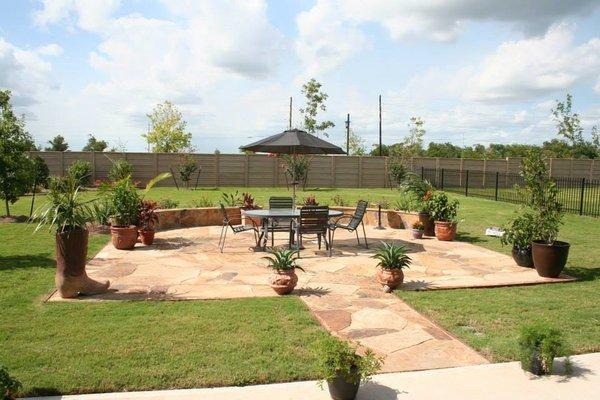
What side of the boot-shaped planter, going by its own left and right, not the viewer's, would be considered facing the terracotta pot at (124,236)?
left

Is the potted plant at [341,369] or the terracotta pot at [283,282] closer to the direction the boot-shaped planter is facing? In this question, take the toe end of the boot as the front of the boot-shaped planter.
the terracotta pot

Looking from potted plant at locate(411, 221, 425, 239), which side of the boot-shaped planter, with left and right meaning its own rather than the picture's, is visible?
front

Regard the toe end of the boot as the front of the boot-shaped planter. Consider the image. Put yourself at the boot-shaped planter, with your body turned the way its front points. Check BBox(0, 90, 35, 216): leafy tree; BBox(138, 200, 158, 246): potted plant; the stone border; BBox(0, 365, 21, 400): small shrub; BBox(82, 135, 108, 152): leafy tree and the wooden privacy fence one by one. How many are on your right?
1

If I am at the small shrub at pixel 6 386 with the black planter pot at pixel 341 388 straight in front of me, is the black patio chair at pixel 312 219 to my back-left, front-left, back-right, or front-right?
front-left

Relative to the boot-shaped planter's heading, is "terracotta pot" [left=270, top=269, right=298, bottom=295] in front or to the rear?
in front

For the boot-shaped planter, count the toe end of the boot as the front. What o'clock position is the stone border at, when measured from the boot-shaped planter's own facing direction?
The stone border is roughly at 10 o'clock from the boot-shaped planter.

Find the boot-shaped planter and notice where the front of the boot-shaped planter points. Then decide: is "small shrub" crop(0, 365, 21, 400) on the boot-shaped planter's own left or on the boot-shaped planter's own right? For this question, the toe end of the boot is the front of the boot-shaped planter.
on the boot-shaped planter's own right

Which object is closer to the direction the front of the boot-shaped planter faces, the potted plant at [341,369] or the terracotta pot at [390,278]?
the terracotta pot

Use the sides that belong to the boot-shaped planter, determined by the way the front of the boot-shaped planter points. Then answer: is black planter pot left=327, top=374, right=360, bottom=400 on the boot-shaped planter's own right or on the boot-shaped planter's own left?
on the boot-shaped planter's own right

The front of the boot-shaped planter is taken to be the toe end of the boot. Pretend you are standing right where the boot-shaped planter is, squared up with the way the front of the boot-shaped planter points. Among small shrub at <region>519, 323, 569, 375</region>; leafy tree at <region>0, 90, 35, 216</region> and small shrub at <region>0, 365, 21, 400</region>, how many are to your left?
1

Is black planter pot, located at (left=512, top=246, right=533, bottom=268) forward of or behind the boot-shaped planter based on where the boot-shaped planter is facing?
forward

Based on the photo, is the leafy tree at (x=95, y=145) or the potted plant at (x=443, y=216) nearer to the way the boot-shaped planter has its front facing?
the potted plant

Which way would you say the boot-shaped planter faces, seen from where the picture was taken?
facing to the right of the viewer

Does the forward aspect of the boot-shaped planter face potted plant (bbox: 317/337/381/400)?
no
